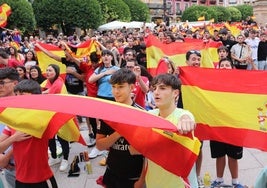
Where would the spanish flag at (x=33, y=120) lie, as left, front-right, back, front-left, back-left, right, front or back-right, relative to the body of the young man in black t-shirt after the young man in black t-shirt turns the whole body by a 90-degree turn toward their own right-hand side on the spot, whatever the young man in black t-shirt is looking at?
front-left

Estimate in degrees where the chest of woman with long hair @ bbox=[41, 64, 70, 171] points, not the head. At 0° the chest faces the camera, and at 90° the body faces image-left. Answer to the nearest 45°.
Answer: approximately 45°

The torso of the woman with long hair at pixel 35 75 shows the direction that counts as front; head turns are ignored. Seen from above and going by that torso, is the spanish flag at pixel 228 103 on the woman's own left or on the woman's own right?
on the woman's own left

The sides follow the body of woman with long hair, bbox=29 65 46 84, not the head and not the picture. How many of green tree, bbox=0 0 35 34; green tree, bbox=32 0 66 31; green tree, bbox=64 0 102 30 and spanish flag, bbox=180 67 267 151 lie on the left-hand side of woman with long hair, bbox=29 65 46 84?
1

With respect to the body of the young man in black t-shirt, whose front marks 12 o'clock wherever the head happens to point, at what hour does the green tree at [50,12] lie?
The green tree is roughly at 4 o'clock from the young man in black t-shirt.

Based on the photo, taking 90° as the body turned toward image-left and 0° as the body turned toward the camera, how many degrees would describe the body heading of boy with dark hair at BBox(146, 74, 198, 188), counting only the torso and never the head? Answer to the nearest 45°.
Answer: approximately 45°

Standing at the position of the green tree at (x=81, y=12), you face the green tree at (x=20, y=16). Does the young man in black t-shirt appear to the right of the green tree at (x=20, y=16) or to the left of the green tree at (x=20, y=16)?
left

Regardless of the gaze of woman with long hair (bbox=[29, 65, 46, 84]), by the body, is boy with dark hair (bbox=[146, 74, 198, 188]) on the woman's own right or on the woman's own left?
on the woman's own left

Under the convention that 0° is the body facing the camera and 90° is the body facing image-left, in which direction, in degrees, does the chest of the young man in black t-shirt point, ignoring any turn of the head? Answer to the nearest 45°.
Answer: approximately 45°
